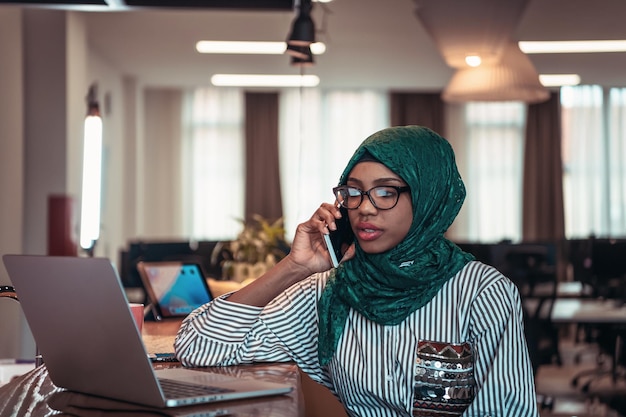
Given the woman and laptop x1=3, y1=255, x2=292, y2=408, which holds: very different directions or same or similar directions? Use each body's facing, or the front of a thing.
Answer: very different directions

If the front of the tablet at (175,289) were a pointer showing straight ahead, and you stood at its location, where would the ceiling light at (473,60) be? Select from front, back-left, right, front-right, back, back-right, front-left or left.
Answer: left

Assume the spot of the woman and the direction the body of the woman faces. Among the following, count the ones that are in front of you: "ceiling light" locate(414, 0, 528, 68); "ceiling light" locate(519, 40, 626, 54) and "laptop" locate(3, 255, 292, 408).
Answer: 1

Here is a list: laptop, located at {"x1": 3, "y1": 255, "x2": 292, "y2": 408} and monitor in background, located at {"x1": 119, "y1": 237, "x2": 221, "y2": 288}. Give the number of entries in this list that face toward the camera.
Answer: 1

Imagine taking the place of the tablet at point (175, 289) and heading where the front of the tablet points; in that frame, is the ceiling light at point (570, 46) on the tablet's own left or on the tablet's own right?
on the tablet's own left

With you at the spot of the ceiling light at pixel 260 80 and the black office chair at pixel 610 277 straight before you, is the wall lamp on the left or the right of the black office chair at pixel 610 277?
right

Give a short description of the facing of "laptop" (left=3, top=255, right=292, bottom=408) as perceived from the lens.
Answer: facing away from the viewer and to the right of the viewer

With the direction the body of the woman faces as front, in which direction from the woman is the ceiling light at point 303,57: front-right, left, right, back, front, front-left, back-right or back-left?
back-right

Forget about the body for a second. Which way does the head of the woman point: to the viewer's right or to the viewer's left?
to the viewer's left
